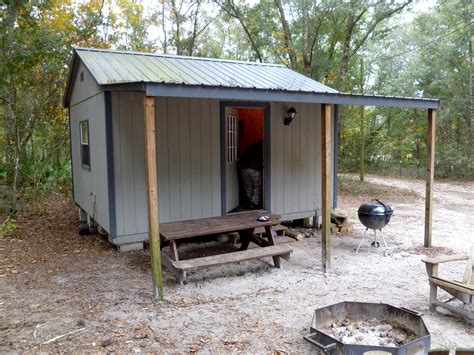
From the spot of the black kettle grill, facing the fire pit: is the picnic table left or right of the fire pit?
right

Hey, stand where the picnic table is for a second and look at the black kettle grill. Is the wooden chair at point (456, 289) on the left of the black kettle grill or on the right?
right

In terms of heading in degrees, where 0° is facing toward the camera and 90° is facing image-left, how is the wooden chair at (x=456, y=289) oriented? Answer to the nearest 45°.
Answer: approximately 45°

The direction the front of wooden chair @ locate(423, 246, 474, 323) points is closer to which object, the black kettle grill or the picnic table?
the picnic table

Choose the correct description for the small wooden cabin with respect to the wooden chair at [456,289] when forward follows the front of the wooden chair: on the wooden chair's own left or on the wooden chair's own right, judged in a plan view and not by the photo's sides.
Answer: on the wooden chair's own right

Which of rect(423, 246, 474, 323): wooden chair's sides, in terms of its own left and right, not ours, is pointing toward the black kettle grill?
right

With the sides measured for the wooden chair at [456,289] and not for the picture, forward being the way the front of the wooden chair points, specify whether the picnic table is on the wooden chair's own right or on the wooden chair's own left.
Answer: on the wooden chair's own right

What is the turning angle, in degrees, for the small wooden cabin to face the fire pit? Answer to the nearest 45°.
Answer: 0° — it already faces it
